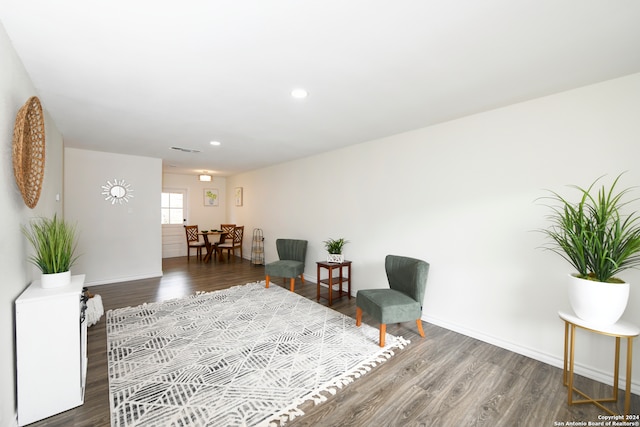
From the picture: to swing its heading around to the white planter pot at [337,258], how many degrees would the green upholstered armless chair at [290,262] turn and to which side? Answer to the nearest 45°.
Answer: approximately 90° to its left

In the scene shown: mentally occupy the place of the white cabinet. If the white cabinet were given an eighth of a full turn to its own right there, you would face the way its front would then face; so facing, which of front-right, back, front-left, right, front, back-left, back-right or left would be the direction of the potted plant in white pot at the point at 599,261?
front

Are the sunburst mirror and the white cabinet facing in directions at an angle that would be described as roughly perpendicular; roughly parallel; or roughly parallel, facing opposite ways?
roughly perpendicular

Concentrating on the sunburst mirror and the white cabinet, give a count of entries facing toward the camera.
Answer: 1

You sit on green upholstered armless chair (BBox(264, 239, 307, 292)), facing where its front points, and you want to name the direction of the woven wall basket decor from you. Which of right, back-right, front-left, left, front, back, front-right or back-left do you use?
front

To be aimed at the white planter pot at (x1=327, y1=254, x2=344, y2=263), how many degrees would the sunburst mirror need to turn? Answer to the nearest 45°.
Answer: approximately 45° to its left

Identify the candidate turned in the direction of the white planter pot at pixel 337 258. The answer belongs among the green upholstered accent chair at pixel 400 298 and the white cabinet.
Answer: the white cabinet

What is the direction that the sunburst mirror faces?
toward the camera

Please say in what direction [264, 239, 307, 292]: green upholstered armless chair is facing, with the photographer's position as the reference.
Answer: facing the viewer and to the left of the viewer

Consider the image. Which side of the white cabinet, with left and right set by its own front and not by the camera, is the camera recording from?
right

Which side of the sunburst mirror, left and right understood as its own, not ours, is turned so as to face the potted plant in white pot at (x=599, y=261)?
front

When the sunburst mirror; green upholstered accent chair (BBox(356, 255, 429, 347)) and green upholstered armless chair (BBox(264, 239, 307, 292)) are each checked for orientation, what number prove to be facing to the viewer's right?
0

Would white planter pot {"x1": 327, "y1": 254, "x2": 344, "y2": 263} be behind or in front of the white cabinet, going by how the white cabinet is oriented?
in front
